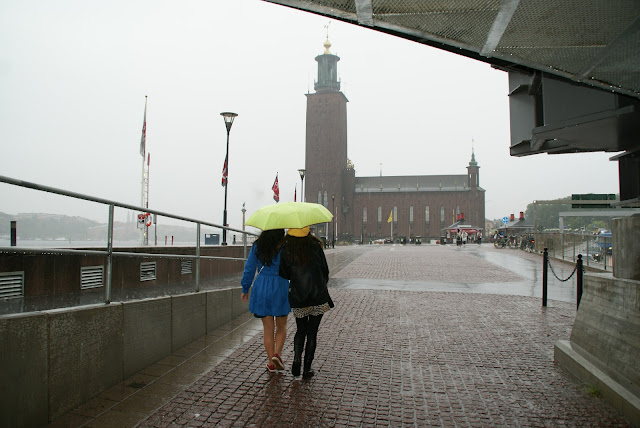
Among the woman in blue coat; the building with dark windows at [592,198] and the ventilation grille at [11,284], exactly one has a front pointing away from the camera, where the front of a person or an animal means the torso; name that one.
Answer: the woman in blue coat

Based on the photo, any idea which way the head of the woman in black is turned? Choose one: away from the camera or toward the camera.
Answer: away from the camera

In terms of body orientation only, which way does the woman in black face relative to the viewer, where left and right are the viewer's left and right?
facing away from the viewer

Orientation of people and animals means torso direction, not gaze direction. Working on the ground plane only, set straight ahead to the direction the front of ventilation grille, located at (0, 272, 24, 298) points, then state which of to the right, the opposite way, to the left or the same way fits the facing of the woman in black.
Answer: to the left

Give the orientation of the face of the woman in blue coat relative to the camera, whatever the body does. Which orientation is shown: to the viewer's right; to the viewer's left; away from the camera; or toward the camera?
away from the camera

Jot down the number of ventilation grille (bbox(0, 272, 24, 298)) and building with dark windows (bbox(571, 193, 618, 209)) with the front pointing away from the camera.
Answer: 0

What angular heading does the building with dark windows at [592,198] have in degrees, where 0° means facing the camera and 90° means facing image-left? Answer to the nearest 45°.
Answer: approximately 0°

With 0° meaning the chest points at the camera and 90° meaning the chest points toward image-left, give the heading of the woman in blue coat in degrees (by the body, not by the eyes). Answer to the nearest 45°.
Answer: approximately 180°

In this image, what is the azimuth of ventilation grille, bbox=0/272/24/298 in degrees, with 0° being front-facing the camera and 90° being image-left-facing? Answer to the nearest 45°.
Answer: approximately 315°

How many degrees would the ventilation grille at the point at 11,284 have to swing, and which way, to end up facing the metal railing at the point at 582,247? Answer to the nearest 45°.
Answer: approximately 45° to its left

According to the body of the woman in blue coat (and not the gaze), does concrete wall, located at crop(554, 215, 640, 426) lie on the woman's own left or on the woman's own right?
on the woman's own right
